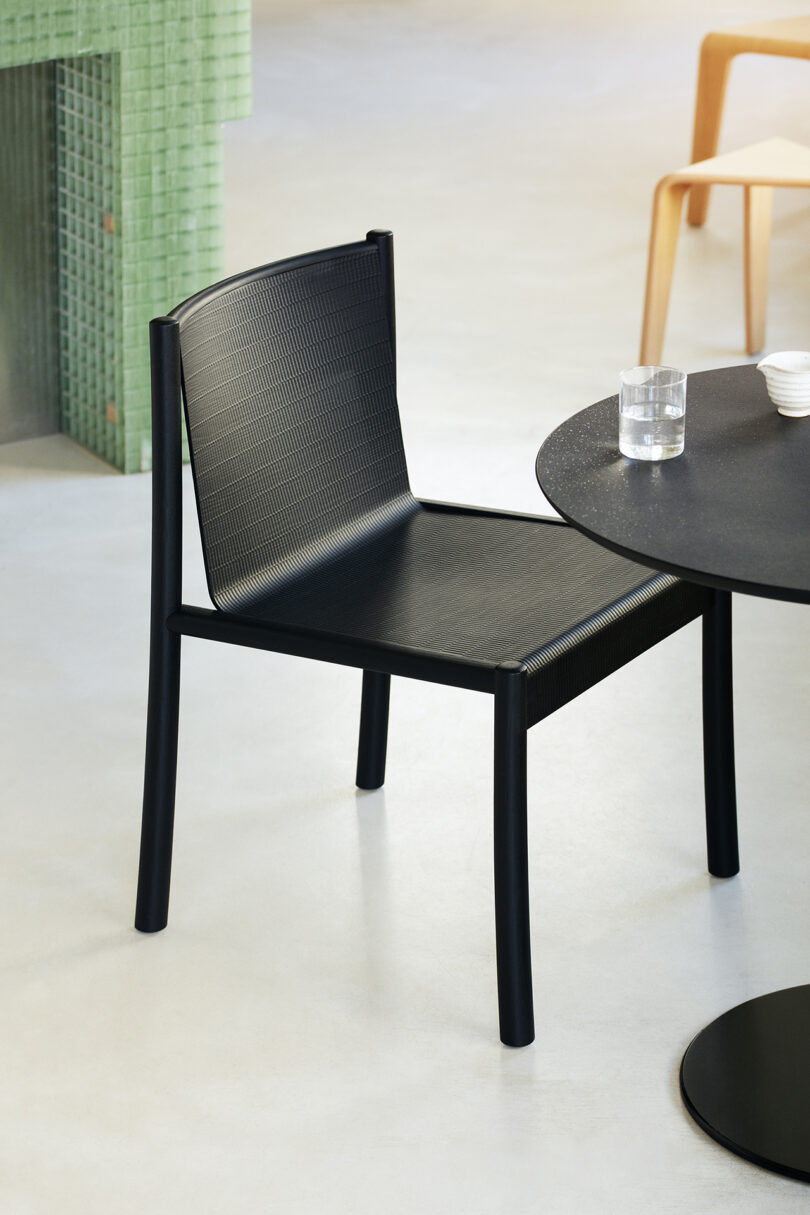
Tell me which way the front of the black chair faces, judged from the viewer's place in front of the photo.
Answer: facing the viewer and to the right of the viewer

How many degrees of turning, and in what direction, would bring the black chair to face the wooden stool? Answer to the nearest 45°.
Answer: approximately 135° to its left
